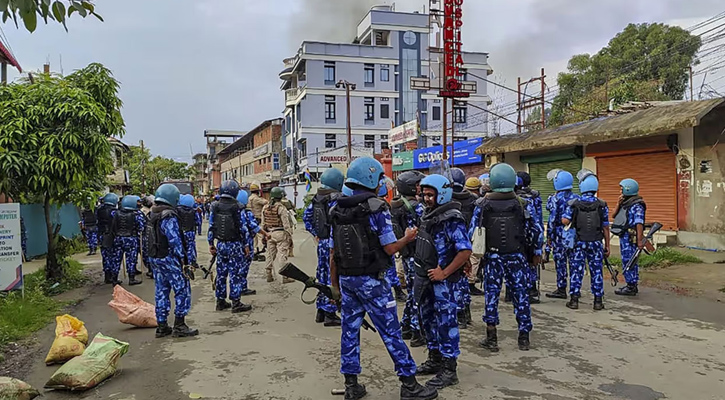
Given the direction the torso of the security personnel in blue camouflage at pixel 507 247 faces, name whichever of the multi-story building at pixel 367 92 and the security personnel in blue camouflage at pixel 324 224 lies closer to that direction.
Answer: the multi-story building

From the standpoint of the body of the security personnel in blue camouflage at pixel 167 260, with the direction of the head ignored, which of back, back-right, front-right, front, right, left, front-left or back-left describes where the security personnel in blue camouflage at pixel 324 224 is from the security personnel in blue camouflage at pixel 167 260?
front-right

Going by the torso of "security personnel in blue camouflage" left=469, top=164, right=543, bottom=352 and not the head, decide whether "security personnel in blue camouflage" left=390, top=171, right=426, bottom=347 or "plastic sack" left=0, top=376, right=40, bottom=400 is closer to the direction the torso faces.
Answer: the security personnel in blue camouflage

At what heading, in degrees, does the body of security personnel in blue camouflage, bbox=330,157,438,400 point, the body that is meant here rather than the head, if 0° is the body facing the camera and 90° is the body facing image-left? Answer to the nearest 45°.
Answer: approximately 225°

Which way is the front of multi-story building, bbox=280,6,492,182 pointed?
toward the camera

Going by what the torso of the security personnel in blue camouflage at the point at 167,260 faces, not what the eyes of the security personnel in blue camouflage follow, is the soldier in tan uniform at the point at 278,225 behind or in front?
in front

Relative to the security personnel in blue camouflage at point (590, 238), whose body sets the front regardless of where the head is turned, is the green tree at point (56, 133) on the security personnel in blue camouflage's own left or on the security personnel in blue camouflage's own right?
on the security personnel in blue camouflage's own left

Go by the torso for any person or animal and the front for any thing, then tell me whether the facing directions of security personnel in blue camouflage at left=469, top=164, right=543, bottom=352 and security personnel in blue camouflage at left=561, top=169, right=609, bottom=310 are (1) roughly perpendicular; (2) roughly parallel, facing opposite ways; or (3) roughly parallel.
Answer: roughly parallel

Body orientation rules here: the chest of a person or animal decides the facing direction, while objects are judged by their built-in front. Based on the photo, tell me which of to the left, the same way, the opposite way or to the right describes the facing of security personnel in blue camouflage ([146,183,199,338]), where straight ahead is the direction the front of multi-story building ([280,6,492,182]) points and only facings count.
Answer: the opposite way

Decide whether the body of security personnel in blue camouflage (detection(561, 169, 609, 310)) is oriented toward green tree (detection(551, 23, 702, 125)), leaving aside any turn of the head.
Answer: yes

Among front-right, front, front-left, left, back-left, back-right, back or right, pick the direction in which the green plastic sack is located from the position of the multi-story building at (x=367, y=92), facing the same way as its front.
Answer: front

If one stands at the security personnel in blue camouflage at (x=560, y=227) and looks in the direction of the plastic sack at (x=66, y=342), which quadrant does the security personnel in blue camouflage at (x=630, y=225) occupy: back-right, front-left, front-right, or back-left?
back-left

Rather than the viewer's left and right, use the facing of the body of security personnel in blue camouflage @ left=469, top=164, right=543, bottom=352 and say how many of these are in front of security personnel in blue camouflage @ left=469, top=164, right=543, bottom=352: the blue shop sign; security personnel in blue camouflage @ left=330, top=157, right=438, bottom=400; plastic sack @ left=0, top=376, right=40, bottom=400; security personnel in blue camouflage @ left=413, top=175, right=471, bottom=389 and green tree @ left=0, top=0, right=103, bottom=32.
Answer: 1

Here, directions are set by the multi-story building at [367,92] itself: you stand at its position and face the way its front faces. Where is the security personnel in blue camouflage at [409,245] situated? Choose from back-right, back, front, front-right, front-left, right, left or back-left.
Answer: front

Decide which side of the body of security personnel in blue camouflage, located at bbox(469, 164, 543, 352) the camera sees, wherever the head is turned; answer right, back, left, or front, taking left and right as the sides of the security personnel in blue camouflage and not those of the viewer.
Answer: back

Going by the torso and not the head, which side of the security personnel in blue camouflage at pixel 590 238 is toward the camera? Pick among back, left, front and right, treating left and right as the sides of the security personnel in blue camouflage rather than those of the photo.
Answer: back
